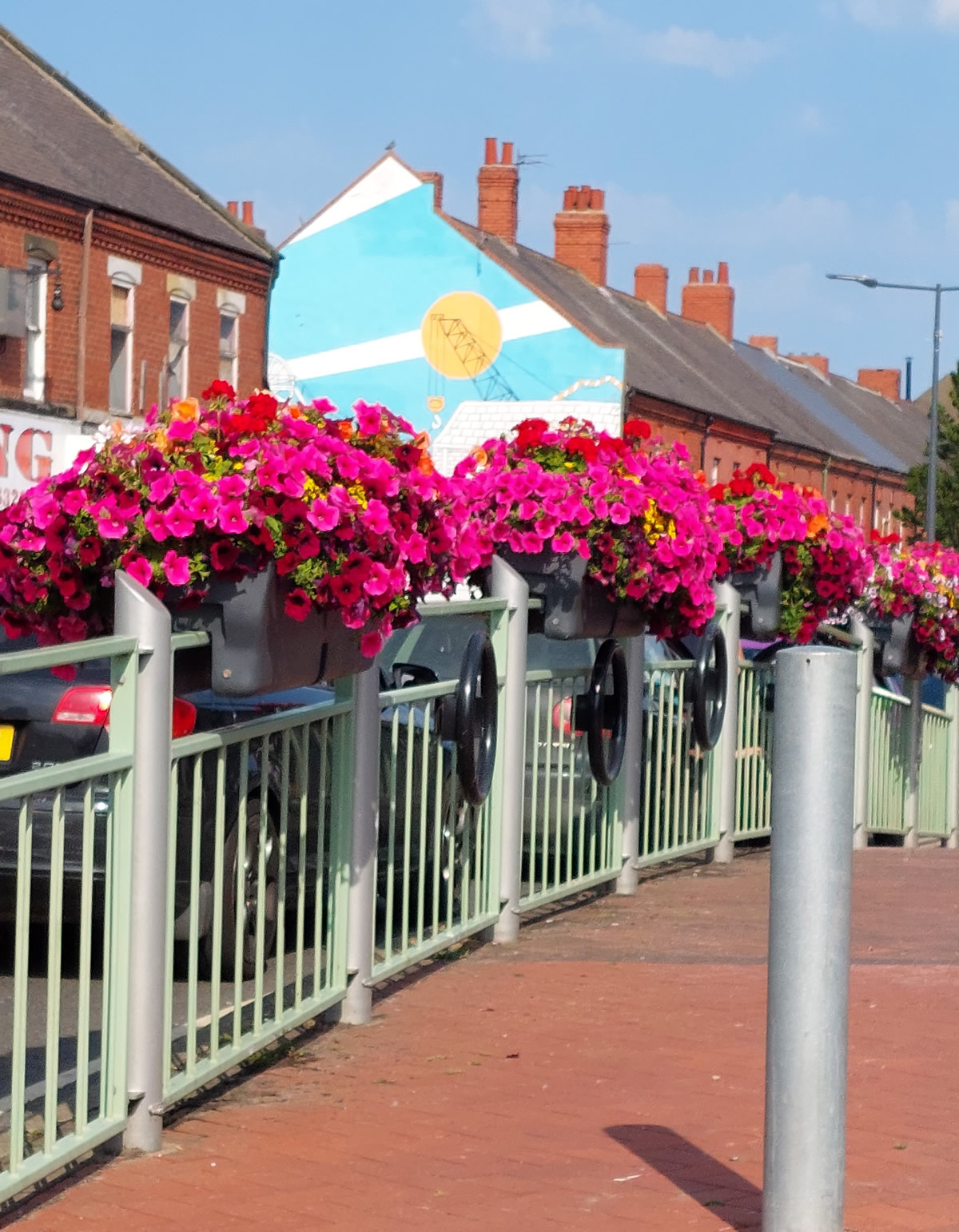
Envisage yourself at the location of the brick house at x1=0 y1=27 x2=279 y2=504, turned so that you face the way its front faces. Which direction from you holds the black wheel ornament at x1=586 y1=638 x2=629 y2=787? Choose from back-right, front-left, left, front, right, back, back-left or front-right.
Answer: front-right

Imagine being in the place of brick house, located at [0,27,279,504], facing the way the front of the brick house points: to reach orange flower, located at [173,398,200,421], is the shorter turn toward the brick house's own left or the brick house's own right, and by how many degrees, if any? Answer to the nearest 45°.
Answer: approximately 45° to the brick house's own right

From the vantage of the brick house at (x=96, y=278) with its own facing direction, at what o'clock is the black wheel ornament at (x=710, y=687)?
The black wheel ornament is roughly at 1 o'clock from the brick house.

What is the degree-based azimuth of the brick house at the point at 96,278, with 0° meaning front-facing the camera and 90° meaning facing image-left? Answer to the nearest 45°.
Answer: approximately 315°

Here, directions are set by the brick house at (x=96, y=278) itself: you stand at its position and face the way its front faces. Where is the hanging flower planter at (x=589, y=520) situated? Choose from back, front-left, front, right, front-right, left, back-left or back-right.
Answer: front-right

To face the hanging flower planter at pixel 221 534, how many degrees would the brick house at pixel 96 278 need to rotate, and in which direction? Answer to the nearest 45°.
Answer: approximately 45° to its right
